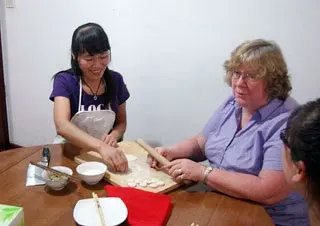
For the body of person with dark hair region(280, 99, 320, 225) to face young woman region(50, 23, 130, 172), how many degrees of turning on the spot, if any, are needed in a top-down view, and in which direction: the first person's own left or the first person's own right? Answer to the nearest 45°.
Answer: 0° — they already face them

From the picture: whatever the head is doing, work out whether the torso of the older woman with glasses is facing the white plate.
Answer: yes

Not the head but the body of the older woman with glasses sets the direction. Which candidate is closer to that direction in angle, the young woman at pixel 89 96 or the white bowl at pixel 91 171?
the white bowl

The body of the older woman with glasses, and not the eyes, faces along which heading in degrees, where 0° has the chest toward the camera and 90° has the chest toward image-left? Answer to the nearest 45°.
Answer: approximately 45°

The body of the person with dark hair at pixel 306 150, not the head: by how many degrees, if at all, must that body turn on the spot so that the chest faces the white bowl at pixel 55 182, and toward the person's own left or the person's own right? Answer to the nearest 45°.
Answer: approximately 45° to the person's own left

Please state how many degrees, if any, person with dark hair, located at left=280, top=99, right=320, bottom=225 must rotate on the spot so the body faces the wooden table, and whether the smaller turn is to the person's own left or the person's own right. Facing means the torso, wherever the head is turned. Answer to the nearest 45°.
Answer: approximately 45° to the person's own left

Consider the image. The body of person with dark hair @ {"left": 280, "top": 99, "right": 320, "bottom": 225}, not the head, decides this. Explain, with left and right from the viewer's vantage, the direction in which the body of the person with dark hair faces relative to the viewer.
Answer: facing away from the viewer and to the left of the viewer

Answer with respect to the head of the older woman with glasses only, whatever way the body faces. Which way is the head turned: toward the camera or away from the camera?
toward the camera

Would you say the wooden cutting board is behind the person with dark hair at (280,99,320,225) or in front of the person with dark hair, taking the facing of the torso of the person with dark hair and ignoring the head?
in front

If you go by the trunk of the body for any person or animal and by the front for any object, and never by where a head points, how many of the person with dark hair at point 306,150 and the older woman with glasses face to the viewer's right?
0

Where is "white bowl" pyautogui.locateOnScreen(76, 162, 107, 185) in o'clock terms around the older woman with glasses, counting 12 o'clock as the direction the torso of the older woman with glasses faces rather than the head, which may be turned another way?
The white bowl is roughly at 1 o'clock from the older woman with glasses.
